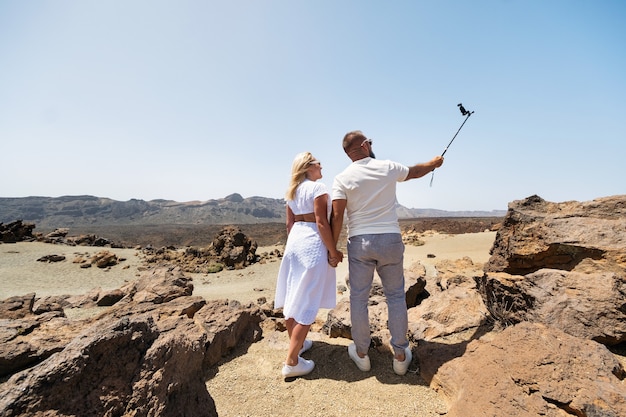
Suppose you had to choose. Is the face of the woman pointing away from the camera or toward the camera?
away from the camera

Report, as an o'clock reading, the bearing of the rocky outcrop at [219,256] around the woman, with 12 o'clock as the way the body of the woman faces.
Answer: The rocky outcrop is roughly at 10 o'clock from the woman.

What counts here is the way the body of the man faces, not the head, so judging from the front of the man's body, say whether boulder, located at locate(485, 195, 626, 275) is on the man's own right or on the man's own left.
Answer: on the man's own right

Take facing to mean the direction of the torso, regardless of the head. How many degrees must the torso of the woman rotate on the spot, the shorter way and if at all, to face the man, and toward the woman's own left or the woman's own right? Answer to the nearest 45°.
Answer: approximately 45° to the woman's own right

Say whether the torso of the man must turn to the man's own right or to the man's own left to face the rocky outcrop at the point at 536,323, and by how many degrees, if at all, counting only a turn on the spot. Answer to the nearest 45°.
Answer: approximately 90° to the man's own right

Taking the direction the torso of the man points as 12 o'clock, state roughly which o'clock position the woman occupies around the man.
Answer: The woman is roughly at 9 o'clock from the man.

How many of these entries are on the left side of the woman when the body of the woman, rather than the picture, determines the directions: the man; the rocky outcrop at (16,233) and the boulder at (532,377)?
1

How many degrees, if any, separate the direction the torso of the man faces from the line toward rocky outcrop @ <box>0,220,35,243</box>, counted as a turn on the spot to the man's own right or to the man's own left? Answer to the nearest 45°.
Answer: approximately 45° to the man's own left

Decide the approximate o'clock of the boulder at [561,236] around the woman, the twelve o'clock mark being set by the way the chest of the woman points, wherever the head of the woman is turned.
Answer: The boulder is roughly at 1 o'clock from the woman.

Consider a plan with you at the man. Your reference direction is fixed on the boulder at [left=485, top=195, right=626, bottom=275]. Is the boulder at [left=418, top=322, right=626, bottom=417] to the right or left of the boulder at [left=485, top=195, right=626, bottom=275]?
right

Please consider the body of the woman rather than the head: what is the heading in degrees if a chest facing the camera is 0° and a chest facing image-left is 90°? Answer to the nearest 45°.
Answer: approximately 225°

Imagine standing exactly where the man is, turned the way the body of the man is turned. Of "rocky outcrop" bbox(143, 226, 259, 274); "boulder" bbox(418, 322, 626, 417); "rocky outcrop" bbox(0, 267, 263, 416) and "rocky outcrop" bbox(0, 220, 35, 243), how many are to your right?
1

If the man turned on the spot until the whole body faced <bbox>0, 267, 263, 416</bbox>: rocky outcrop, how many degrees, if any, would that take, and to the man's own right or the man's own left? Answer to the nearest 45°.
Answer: approximately 135° to the man's own left

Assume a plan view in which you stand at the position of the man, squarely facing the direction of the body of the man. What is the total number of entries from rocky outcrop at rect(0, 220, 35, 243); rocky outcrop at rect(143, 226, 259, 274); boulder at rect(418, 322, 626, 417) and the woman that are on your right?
1

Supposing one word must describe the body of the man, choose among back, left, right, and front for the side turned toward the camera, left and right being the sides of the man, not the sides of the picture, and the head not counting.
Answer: back

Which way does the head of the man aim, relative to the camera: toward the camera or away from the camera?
away from the camera

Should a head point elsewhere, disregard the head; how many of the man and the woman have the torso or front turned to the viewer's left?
0
